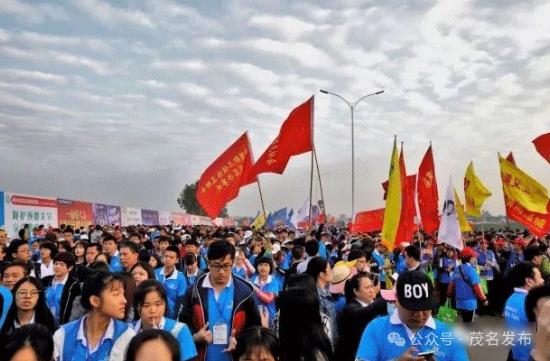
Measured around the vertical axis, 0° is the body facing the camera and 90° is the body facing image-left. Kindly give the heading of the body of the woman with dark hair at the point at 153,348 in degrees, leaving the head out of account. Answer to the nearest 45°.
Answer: approximately 0°

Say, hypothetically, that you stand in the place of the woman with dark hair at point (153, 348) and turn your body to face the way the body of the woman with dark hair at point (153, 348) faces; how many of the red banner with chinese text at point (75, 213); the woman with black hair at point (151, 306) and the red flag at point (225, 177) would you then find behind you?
3

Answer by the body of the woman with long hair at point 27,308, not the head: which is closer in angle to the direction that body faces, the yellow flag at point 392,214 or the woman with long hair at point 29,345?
the woman with long hair

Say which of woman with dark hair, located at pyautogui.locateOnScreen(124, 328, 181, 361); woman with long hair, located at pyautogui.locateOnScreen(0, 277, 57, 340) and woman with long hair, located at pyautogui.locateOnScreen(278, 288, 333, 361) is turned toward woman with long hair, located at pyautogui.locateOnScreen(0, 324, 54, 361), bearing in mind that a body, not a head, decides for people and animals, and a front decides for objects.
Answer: woman with long hair, located at pyautogui.locateOnScreen(0, 277, 57, 340)

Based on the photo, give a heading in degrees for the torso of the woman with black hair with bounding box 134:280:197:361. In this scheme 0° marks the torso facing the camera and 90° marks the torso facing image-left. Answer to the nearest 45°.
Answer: approximately 0°

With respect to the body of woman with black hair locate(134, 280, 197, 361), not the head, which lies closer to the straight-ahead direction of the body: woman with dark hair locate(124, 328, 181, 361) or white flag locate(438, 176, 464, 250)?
the woman with dark hair
